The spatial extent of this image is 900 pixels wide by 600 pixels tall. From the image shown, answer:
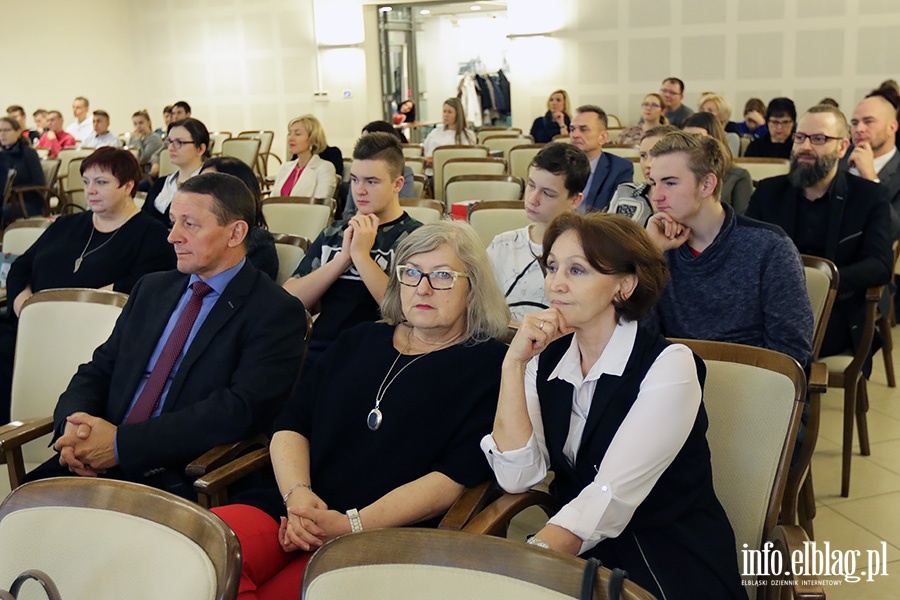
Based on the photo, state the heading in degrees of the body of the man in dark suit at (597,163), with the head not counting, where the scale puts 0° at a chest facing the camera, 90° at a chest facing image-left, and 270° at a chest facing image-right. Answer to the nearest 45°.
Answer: approximately 45°

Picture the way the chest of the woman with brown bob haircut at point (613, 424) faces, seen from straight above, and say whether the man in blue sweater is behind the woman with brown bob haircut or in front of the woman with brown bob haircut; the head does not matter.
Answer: behind

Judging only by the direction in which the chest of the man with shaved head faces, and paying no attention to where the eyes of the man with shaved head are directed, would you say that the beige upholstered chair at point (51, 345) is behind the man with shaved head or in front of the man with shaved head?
in front

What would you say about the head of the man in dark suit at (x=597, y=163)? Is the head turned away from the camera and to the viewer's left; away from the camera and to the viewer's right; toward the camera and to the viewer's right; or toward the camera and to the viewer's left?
toward the camera and to the viewer's left

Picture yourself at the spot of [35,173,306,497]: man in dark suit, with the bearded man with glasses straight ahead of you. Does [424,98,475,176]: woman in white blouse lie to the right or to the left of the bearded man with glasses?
left

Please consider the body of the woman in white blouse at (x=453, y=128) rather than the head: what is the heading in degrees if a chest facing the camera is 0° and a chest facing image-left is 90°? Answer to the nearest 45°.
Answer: approximately 45°

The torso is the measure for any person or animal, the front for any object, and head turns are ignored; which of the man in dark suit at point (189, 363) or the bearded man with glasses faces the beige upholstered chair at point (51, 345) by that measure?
the bearded man with glasses

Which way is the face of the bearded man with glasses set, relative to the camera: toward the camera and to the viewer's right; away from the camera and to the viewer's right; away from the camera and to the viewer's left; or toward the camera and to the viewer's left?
toward the camera and to the viewer's left

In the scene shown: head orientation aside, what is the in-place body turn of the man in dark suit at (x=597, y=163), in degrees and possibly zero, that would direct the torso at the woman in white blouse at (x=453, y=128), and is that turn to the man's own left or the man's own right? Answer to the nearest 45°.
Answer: approximately 135° to the man's own right
